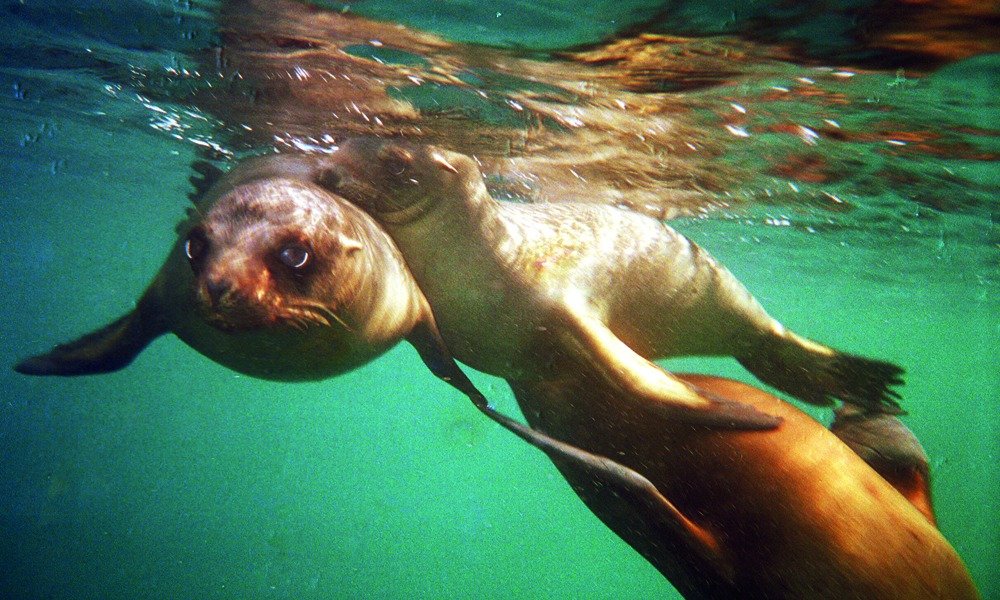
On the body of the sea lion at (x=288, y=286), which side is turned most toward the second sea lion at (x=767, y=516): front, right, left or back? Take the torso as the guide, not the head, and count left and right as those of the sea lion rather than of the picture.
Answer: left

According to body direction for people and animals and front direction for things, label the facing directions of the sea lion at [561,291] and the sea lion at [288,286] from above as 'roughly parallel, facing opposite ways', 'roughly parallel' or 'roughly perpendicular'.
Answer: roughly perpendicular

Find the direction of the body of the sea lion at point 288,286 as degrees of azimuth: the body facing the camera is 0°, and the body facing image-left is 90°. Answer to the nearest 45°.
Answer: approximately 45°

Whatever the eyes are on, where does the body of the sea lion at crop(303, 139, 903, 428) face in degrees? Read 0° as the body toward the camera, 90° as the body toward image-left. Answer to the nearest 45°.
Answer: approximately 90°

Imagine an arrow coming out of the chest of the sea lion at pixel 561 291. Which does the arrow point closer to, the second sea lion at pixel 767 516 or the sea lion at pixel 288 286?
the sea lion

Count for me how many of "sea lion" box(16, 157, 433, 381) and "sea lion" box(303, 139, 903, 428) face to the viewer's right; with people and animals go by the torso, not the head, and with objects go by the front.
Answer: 0

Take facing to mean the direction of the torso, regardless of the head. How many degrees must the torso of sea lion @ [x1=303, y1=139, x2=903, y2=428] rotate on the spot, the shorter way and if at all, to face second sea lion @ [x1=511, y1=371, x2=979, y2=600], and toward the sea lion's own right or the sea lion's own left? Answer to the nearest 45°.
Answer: approximately 135° to the sea lion's own left

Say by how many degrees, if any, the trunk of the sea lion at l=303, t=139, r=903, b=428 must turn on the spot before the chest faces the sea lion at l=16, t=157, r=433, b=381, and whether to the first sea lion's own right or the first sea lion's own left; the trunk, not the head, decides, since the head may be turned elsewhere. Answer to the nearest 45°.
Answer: approximately 45° to the first sea lion's own left
